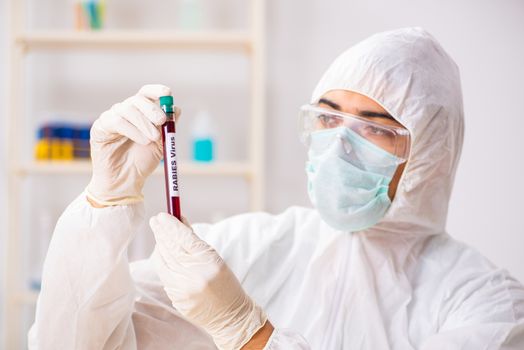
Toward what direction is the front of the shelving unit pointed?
toward the camera
